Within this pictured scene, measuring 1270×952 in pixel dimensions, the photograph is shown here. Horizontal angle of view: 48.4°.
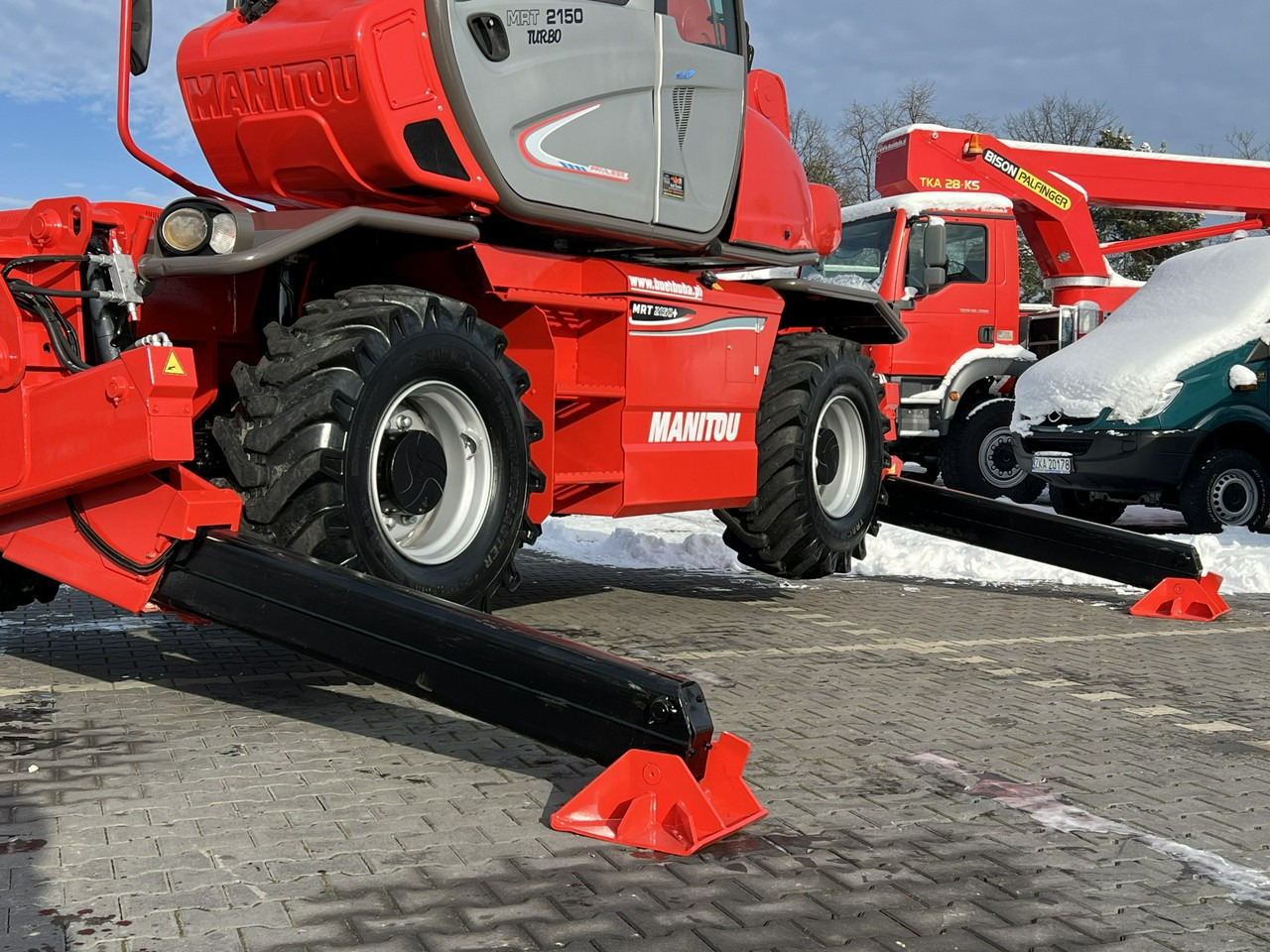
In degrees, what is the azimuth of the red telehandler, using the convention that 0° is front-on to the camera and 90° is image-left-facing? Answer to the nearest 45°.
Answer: approximately 45°

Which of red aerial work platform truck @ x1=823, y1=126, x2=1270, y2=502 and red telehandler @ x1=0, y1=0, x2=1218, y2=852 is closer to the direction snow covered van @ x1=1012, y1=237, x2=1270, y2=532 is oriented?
the red telehandler

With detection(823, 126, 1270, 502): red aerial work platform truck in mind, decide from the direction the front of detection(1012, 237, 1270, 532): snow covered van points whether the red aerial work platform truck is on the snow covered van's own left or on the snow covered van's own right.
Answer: on the snow covered van's own right

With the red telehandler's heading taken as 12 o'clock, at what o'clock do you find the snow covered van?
The snow covered van is roughly at 6 o'clock from the red telehandler.

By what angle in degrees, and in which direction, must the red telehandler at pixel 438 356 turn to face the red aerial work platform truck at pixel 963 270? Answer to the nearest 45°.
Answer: approximately 180°

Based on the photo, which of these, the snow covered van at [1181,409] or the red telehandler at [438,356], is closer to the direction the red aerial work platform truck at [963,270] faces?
the red telehandler

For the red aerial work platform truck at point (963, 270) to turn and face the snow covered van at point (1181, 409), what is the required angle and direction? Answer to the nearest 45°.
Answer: approximately 90° to its left

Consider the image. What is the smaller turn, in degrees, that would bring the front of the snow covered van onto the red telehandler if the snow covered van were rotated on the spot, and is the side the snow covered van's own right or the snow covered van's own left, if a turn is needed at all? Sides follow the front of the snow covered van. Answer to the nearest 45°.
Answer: approximately 45° to the snow covered van's own left
